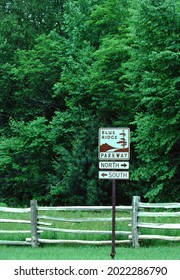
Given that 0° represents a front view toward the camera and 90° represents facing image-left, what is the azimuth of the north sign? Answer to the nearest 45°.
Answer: approximately 0°

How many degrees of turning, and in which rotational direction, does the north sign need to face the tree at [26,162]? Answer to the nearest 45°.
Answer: approximately 180°

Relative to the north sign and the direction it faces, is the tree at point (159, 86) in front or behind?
behind
